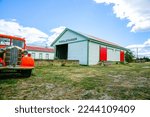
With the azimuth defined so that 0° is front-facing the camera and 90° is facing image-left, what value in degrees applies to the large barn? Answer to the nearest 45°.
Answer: approximately 45°
